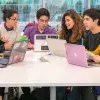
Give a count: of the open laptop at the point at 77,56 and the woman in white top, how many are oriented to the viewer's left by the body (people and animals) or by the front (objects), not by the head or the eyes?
0

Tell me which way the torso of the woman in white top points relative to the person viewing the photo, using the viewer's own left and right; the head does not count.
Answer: facing the viewer and to the right of the viewer

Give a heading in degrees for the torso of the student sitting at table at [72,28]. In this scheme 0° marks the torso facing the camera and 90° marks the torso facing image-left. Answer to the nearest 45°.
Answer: approximately 45°

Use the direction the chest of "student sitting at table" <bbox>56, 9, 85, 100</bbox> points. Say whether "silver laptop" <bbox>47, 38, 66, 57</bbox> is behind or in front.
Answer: in front

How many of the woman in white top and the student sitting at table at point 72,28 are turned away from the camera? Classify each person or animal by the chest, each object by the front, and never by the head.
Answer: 0

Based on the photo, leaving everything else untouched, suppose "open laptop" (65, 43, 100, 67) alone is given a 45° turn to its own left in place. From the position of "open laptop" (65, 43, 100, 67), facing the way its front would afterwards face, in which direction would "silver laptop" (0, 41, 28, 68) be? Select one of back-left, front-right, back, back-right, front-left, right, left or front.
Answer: left

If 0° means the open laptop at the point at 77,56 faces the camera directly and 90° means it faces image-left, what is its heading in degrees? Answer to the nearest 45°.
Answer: approximately 225°

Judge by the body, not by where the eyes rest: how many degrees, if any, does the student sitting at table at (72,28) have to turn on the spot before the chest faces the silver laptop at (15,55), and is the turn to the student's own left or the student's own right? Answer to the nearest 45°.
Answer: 0° — they already face it
